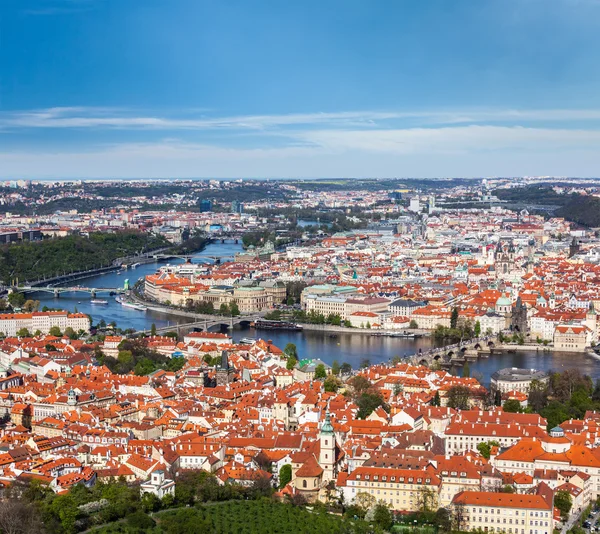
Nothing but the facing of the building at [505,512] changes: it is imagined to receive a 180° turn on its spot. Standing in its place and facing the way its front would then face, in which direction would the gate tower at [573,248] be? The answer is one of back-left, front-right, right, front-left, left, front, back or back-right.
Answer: front

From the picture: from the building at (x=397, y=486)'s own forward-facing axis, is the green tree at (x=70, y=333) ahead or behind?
behind

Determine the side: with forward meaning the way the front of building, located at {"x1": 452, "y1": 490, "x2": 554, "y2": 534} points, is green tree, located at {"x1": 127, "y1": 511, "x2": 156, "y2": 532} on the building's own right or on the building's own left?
on the building's own right

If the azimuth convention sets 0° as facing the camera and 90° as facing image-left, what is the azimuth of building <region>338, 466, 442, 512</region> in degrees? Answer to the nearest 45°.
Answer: approximately 0°

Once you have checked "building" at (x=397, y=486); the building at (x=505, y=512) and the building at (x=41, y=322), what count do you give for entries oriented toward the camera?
3

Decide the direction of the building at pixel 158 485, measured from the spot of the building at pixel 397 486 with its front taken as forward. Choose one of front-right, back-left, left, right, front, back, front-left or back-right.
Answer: right

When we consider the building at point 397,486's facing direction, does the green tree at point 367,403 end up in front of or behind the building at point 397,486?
behind

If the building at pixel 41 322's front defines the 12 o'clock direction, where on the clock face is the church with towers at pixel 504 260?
The church with towers is roughly at 8 o'clock from the building.

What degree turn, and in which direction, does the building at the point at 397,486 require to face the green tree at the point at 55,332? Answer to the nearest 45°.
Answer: approximately 135° to its right

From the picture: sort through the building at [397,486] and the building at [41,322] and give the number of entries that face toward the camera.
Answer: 2

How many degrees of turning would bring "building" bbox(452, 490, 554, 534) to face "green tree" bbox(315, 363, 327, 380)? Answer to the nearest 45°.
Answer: approximately 135° to its right

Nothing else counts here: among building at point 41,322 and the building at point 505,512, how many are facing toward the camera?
2

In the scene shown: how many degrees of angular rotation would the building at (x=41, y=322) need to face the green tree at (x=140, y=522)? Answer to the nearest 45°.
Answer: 0° — it already faces it
